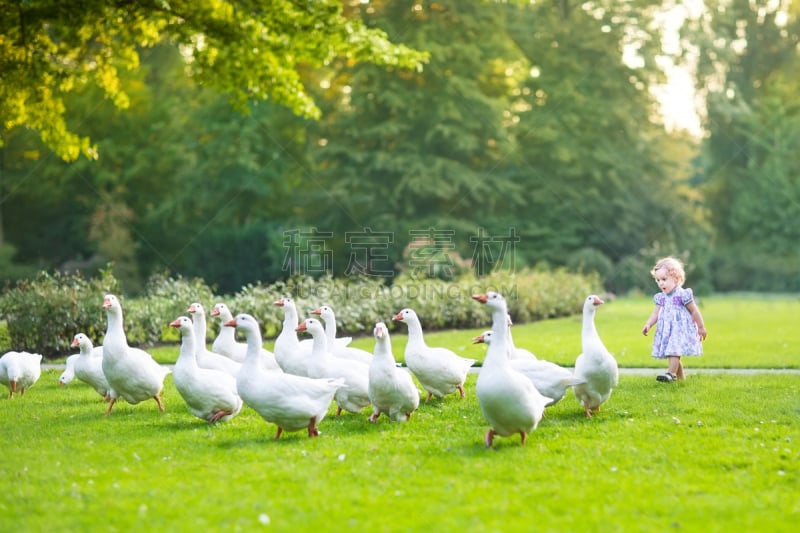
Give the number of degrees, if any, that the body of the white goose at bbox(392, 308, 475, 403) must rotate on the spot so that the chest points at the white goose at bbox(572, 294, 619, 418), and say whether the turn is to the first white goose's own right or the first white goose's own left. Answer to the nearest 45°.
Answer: approximately 135° to the first white goose's own left

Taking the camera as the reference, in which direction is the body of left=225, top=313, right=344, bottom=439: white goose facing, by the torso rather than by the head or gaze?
to the viewer's left

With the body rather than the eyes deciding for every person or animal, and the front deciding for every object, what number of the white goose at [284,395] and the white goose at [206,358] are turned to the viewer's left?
2

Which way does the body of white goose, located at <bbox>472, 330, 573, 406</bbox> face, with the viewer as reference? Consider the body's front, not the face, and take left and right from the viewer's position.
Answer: facing to the left of the viewer

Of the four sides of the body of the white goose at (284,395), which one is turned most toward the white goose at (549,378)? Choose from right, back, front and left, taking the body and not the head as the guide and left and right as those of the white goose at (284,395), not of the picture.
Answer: back

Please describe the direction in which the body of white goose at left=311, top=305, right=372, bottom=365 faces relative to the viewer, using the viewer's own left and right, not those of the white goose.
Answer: facing to the left of the viewer

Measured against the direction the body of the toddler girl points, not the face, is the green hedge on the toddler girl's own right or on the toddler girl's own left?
on the toddler girl's own right

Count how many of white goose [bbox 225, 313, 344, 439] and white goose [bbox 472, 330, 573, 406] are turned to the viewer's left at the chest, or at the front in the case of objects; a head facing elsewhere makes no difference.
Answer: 2

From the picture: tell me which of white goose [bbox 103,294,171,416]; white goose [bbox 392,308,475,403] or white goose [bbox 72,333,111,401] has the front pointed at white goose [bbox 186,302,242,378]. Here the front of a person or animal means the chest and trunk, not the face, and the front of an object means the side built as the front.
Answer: white goose [bbox 392,308,475,403]

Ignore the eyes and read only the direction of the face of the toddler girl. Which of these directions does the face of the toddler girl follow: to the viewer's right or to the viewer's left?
to the viewer's left

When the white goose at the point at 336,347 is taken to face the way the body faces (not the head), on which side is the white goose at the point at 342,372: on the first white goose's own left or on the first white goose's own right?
on the first white goose's own left

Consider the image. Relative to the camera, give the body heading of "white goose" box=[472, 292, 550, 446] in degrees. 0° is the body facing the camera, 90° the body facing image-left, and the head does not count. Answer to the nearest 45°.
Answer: approximately 45°

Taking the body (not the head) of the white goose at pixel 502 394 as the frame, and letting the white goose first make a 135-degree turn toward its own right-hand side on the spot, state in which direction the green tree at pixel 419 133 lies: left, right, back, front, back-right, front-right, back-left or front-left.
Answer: front

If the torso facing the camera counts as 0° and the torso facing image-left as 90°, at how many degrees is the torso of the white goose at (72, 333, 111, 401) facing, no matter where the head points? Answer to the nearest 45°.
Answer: approximately 45°

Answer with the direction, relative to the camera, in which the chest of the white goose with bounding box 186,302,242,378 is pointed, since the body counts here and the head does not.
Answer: to the viewer's left
